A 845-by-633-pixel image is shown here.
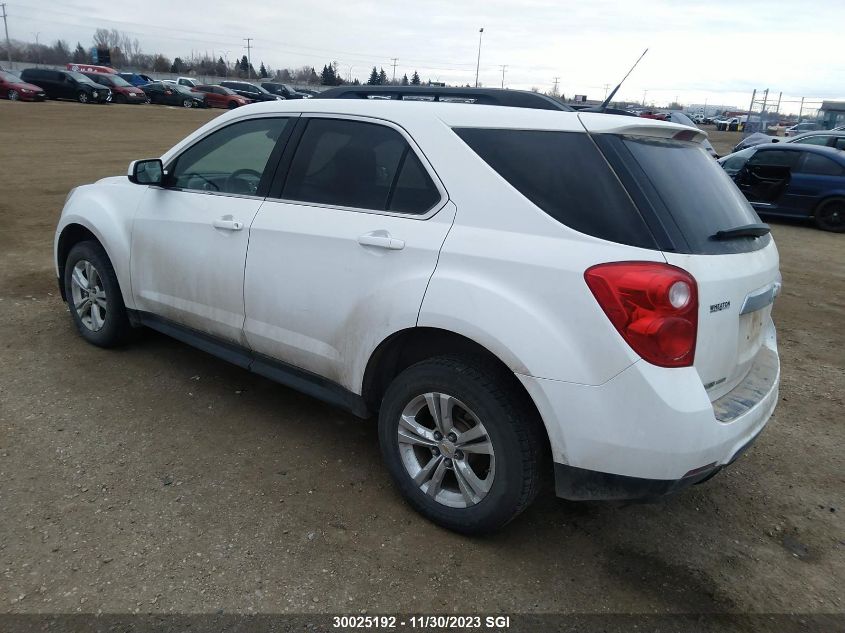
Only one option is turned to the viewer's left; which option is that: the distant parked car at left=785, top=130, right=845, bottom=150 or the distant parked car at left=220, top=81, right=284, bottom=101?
the distant parked car at left=785, top=130, right=845, bottom=150

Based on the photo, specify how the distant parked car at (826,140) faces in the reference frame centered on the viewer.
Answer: facing to the left of the viewer

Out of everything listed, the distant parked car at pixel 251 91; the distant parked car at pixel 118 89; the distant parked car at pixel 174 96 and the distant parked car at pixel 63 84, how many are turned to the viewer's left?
0

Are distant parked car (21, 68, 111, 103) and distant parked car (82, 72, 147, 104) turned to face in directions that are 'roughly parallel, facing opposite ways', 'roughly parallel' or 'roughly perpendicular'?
roughly parallel

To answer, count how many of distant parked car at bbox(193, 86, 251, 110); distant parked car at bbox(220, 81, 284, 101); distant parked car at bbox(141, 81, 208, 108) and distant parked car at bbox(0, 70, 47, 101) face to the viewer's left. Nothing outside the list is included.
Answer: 0

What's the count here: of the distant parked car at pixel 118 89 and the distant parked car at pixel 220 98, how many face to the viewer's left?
0

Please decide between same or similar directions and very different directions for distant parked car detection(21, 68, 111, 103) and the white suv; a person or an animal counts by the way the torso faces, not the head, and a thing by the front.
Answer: very different directions

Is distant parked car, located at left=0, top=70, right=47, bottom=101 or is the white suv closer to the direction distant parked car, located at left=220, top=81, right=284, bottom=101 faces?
the white suv

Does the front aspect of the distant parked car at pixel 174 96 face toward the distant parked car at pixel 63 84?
no

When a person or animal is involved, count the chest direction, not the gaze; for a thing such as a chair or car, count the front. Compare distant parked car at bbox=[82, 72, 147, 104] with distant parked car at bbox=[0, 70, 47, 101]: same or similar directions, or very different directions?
same or similar directions

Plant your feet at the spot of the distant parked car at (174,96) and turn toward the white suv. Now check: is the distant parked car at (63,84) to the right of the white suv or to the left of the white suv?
right

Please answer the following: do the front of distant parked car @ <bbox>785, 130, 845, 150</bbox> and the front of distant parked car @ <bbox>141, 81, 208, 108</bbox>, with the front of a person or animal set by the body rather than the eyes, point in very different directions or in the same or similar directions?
very different directions

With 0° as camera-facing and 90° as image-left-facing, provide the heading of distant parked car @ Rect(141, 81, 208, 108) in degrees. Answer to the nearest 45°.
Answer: approximately 315°

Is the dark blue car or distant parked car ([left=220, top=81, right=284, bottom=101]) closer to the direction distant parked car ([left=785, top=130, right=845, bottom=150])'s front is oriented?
the distant parked car

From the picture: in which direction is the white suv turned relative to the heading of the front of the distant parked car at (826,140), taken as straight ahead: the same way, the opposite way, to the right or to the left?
the same way

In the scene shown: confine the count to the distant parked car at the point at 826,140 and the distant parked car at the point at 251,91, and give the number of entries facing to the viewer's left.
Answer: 1

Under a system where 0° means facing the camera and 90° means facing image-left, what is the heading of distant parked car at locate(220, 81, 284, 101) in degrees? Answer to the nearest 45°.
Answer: approximately 315°

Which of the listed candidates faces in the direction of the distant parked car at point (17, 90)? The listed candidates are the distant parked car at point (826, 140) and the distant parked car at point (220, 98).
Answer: the distant parked car at point (826, 140)

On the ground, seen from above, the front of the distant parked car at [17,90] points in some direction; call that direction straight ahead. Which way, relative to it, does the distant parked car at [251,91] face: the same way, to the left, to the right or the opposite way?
the same way

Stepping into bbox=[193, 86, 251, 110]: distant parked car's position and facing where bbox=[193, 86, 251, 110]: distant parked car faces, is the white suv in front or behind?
in front
